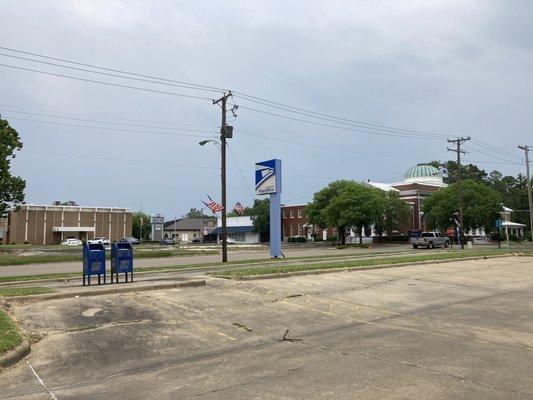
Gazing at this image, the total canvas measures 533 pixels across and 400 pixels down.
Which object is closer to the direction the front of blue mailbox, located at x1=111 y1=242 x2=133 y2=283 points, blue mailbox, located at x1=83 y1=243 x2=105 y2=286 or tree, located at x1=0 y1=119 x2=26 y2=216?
the blue mailbox

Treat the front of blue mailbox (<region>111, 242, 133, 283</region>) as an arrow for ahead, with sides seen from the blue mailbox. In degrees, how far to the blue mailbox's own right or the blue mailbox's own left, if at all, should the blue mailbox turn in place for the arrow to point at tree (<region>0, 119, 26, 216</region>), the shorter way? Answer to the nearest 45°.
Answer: approximately 180°

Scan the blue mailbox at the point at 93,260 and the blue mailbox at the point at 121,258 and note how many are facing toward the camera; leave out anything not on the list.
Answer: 2

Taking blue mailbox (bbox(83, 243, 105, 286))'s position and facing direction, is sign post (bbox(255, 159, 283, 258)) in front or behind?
behind

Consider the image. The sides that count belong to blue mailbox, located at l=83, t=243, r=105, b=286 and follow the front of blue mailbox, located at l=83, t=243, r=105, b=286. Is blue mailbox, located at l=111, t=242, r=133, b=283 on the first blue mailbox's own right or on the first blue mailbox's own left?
on the first blue mailbox's own left

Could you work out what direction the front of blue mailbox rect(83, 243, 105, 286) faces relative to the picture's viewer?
facing the viewer

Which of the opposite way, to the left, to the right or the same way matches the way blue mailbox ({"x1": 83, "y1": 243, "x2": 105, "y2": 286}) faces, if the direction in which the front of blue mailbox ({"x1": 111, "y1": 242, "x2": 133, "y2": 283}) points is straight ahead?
the same way

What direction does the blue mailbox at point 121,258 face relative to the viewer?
toward the camera

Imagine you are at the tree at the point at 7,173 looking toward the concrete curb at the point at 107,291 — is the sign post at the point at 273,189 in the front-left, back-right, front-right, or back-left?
front-left
